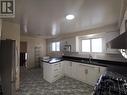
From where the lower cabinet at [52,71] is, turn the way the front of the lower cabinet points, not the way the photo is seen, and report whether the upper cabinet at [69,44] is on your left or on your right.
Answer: on your left

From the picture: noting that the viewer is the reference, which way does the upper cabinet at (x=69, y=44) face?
facing the viewer and to the left of the viewer

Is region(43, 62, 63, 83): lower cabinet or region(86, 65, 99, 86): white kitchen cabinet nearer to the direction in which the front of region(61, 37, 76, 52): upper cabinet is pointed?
the lower cabinet

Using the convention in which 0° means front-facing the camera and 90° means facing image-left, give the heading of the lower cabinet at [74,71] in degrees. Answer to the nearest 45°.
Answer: approximately 45°

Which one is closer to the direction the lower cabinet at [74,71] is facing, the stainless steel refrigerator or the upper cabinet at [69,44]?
the stainless steel refrigerator

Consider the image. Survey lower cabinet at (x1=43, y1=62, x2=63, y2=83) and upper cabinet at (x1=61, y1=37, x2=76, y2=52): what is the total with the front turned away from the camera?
0

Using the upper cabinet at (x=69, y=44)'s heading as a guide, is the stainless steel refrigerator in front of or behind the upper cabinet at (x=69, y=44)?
in front

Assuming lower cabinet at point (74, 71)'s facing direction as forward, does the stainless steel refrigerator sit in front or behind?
in front

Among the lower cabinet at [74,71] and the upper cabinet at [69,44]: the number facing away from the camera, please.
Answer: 0

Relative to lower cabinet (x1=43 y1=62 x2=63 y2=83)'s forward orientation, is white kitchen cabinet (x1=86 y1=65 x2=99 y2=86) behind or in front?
in front

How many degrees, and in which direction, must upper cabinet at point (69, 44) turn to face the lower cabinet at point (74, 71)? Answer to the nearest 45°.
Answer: approximately 45° to its left
